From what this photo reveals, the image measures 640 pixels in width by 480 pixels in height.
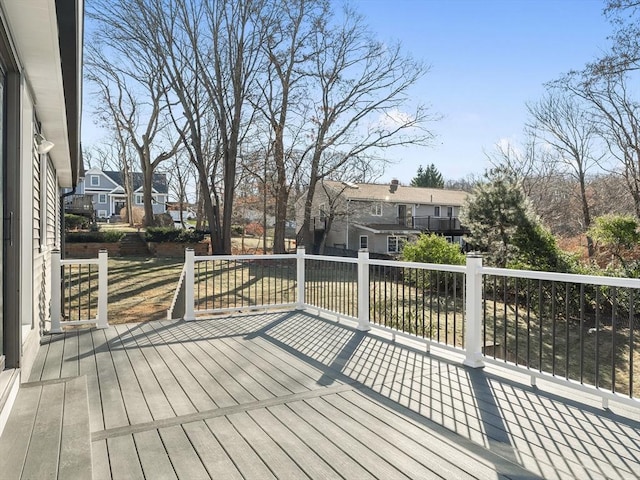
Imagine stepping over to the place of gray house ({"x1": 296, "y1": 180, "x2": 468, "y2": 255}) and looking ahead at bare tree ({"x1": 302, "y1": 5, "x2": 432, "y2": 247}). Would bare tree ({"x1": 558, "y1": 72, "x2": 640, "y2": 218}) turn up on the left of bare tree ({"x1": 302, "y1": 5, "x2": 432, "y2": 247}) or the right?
left

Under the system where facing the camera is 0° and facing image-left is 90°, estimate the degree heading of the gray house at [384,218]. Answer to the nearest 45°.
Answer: approximately 135°

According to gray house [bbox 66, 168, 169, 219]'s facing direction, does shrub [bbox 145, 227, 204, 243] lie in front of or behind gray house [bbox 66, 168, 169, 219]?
in front

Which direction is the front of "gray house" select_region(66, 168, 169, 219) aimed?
toward the camera

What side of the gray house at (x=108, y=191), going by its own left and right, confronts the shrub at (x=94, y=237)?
front

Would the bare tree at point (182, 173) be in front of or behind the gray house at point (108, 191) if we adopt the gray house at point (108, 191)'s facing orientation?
in front

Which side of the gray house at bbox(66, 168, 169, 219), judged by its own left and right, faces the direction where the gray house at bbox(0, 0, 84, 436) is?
front

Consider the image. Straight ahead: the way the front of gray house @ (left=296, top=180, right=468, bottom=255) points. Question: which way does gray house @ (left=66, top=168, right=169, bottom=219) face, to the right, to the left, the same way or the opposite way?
the opposite way
